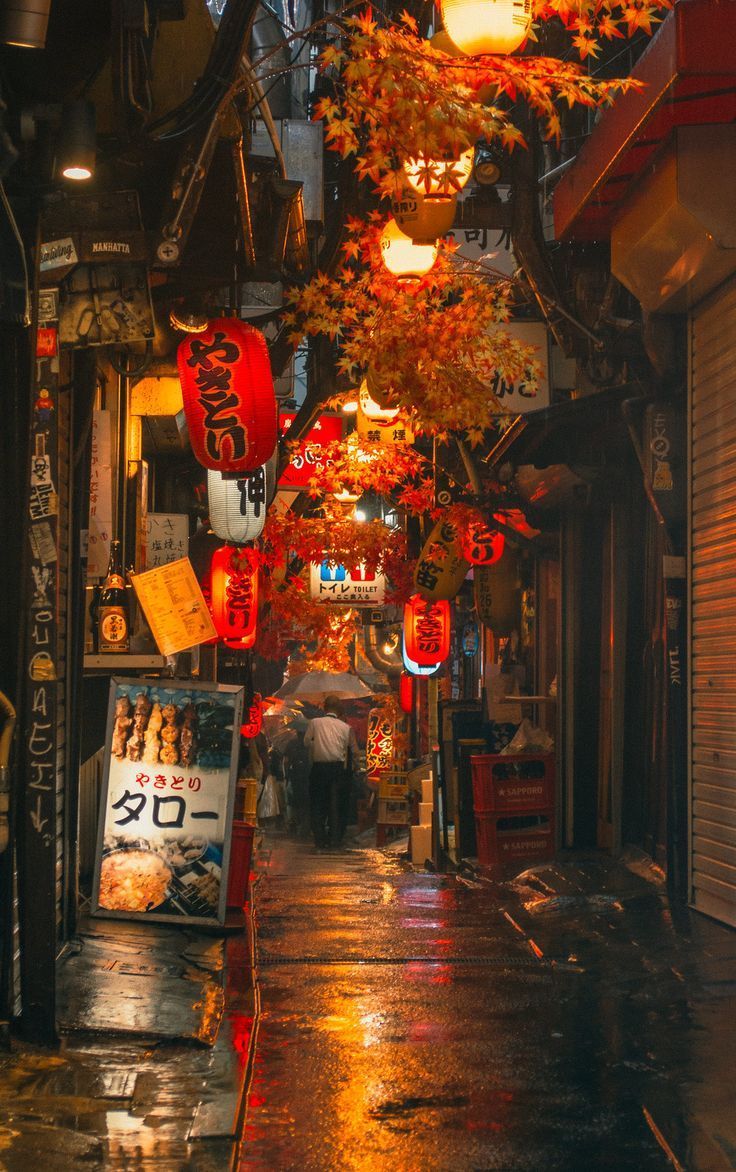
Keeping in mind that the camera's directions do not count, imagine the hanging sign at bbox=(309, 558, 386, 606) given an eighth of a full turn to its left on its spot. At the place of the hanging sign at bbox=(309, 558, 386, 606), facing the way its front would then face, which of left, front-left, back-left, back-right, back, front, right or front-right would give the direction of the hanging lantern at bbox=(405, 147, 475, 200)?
front-right

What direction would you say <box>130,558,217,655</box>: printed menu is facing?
toward the camera

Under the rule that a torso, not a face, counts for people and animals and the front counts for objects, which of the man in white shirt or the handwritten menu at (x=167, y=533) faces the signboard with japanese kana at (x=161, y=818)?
the handwritten menu

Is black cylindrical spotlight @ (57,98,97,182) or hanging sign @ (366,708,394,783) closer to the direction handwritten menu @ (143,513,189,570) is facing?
the black cylindrical spotlight

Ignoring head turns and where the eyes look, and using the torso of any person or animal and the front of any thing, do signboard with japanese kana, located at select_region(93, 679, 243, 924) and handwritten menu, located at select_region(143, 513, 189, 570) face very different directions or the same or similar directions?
same or similar directions

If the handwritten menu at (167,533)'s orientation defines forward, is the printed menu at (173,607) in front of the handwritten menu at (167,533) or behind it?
in front

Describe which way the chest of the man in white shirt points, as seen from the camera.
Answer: away from the camera

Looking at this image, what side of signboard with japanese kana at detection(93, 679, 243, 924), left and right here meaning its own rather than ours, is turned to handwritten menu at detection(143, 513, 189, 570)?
back

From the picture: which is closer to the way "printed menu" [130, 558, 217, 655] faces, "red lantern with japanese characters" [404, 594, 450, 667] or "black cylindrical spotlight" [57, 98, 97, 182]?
the black cylindrical spotlight

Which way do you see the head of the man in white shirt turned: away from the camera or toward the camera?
away from the camera

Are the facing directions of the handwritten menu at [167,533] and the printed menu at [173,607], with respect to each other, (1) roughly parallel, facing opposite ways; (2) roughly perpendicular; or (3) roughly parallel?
roughly parallel

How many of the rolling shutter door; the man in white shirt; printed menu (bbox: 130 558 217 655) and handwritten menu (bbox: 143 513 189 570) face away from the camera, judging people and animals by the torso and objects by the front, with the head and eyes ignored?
1

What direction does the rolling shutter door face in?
to the viewer's left

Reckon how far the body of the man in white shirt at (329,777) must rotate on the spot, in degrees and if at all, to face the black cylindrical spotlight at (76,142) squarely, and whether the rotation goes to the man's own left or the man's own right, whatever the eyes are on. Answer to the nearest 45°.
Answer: approximately 180°

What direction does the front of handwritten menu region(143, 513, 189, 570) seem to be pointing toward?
toward the camera

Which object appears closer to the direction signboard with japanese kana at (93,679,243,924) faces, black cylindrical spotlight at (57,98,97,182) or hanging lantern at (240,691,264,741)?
the black cylindrical spotlight
